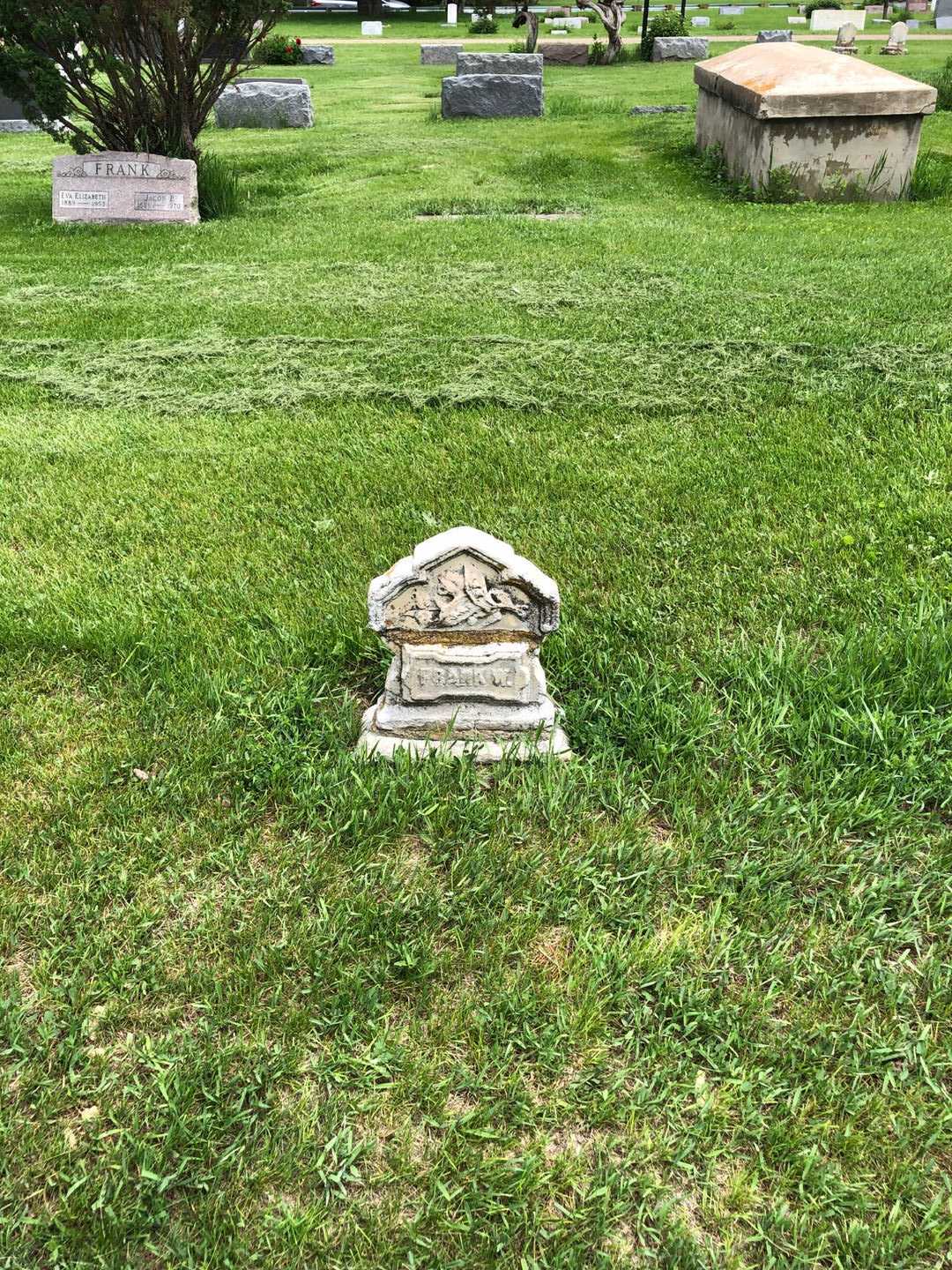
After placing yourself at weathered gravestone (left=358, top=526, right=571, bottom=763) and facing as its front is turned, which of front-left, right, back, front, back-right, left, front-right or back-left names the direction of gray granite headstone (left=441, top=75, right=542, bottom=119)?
back

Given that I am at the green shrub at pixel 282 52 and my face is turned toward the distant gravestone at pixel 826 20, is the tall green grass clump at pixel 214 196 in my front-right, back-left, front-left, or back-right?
back-right

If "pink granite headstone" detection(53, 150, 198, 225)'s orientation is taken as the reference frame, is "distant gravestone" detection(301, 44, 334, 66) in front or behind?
behind

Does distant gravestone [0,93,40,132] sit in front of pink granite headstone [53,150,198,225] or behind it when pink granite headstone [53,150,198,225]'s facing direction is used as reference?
behind

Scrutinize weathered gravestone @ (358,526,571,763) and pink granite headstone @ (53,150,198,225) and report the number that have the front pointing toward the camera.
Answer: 2

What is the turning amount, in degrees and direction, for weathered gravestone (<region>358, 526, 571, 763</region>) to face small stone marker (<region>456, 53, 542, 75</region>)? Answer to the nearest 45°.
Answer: approximately 180°

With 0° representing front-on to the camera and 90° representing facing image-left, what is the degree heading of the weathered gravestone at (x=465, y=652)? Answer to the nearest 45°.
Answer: approximately 0°

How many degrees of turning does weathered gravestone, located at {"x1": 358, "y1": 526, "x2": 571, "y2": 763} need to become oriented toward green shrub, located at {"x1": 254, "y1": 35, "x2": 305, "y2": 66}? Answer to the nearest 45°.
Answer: approximately 180°

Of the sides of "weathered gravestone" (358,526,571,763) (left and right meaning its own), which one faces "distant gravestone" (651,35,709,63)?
back

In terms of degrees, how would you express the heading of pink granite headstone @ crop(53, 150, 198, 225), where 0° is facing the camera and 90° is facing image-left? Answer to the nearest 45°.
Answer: approximately 0°

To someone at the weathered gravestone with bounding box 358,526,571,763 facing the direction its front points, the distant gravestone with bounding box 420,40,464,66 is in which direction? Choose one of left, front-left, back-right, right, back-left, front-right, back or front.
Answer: back

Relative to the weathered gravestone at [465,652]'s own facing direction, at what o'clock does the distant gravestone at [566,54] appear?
The distant gravestone is roughly at 6 o'clock from the weathered gravestone.

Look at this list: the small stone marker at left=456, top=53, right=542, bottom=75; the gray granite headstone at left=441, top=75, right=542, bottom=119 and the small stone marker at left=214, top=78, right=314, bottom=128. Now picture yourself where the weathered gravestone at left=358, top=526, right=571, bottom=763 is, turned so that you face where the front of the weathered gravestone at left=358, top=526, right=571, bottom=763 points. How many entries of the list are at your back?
3
